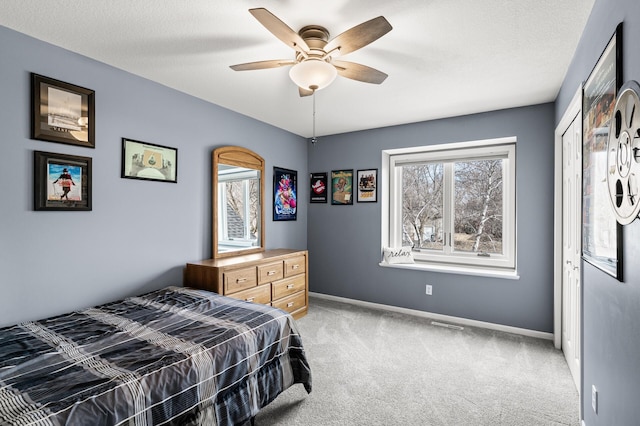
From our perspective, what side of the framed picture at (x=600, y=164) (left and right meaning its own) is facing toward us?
left

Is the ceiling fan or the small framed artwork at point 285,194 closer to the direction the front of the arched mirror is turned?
the ceiling fan

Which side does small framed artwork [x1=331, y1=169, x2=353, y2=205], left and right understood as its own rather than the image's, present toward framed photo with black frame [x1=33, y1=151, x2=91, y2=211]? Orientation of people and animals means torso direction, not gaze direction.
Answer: front

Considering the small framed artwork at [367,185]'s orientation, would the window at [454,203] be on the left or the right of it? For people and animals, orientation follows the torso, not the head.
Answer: on its left

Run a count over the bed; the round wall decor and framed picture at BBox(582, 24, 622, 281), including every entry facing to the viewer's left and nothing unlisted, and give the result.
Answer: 2

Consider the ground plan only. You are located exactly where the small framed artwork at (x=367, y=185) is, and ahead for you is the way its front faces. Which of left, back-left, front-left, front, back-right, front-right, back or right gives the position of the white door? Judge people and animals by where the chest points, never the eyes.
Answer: left

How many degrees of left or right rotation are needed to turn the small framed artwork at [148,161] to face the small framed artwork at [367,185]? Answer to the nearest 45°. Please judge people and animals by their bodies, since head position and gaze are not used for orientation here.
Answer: approximately 45° to its left

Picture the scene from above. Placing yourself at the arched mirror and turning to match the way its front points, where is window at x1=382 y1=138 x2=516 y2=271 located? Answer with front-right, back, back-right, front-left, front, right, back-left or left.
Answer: front-left

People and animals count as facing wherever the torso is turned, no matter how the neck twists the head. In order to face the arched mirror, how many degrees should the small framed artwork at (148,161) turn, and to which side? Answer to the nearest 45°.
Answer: approximately 90° to its left

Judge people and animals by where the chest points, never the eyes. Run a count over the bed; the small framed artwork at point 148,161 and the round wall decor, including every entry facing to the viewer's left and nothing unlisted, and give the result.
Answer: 1

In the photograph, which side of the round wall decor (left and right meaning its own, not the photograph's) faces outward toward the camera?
left

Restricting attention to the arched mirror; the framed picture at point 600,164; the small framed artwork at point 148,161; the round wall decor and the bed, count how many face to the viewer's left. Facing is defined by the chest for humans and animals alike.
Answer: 2

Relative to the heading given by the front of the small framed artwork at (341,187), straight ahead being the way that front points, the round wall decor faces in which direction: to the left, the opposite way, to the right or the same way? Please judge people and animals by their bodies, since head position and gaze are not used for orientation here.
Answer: to the right

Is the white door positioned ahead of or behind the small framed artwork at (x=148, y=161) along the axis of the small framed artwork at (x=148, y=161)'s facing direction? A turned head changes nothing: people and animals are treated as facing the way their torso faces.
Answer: ahead

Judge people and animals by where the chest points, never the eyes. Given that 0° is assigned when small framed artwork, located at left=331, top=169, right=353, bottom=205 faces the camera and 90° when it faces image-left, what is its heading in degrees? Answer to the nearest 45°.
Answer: approximately 45°

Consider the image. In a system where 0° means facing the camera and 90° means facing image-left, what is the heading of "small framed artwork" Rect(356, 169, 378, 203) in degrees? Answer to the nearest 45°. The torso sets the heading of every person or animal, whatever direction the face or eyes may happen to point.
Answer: approximately 45°

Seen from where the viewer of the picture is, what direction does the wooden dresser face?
facing the viewer and to the right of the viewer

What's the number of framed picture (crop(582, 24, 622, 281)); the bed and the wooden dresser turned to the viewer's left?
1

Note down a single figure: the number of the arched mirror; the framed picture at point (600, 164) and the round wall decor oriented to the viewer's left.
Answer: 2

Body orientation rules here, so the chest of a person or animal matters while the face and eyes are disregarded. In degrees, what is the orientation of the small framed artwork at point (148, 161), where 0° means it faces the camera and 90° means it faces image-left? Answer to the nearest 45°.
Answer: approximately 315°
